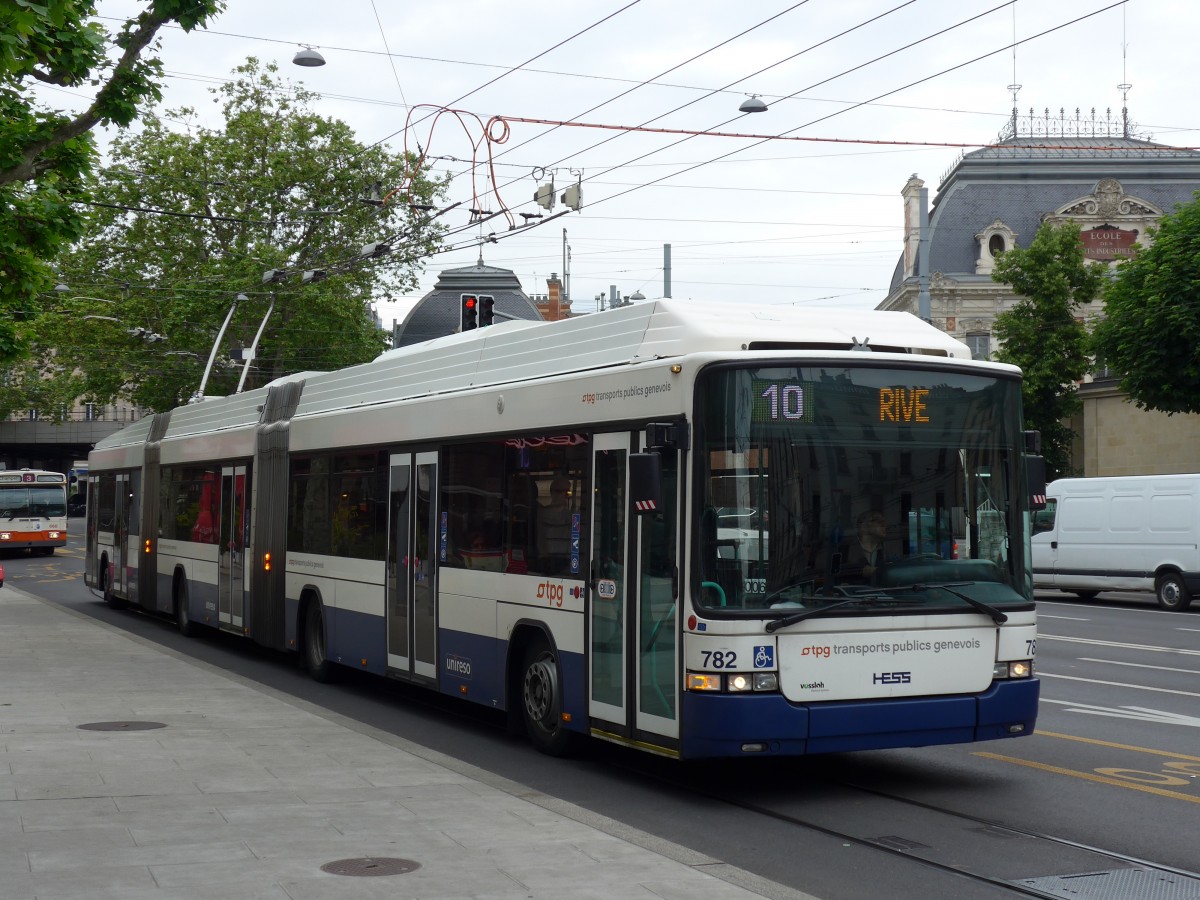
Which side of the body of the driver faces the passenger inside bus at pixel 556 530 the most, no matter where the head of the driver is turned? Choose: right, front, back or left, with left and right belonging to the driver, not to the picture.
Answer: back

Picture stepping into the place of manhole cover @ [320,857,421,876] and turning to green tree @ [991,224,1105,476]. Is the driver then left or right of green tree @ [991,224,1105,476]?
right

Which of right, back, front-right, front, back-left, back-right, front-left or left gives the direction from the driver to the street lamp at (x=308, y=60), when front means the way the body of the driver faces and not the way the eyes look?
back

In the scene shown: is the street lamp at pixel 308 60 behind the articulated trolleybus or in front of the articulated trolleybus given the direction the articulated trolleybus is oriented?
behind

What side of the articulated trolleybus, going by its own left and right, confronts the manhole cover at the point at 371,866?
right

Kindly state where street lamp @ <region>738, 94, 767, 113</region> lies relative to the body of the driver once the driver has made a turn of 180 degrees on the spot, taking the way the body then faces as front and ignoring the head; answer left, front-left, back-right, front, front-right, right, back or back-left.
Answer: front-right

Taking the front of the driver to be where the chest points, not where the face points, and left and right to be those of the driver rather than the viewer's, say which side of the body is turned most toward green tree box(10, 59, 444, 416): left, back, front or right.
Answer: back

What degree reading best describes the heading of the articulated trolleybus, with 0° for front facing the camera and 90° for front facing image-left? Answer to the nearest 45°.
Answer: approximately 315°

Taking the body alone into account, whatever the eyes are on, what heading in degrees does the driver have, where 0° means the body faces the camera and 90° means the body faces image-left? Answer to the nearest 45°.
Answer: approximately 315°

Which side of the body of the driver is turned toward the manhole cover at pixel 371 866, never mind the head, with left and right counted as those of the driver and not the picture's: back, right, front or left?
right

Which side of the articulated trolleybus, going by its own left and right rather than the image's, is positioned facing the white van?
left
